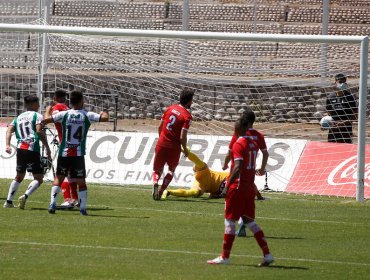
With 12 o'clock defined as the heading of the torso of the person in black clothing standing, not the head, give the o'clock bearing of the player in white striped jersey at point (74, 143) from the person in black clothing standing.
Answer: The player in white striped jersey is roughly at 1 o'clock from the person in black clothing standing.

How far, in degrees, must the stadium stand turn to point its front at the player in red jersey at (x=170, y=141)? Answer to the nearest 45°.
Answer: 0° — it already faces them

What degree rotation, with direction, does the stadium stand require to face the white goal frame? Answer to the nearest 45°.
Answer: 0° — it already faces it

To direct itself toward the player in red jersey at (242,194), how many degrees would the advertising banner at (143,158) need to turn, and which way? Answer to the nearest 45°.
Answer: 0° — it already faces them

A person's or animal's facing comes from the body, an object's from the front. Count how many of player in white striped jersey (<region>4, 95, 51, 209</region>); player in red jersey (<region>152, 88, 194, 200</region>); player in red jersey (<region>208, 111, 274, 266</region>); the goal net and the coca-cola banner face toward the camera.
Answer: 2

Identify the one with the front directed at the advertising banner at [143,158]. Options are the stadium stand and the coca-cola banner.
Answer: the stadium stand

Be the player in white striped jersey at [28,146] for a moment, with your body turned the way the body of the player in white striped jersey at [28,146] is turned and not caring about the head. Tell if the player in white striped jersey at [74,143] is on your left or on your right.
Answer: on your right

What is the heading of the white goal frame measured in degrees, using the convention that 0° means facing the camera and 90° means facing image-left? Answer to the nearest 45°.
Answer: approximately 0°

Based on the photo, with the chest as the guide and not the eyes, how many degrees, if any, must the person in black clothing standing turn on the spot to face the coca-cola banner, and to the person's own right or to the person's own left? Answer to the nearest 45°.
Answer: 0° — they already face it

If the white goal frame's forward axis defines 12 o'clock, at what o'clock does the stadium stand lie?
The stadium stand is roughly at 6 o'clock from the white goal frame.

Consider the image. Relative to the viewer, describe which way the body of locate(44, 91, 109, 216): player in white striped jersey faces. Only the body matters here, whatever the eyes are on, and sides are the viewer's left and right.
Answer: facing away from the viewer

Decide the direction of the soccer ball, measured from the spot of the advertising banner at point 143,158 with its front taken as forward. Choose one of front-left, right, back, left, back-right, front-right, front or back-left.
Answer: left

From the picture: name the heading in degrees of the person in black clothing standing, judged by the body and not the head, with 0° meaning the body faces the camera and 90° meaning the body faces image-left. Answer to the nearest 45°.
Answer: approximately 0°
